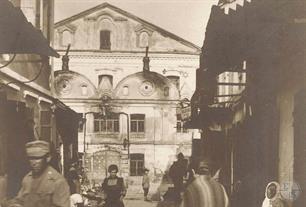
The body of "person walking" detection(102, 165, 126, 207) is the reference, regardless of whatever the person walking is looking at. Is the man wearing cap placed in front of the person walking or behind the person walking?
in front

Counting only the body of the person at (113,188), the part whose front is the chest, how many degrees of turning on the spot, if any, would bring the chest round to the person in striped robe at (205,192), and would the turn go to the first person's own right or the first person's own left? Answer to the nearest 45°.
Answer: approximately 45° to the first person's own left

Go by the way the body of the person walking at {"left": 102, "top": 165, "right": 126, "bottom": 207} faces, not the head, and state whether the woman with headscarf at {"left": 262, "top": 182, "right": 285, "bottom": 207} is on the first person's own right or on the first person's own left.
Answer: on the first person's own left

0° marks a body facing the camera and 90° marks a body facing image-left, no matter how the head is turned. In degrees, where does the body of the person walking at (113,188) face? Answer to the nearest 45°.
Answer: approximately 0°

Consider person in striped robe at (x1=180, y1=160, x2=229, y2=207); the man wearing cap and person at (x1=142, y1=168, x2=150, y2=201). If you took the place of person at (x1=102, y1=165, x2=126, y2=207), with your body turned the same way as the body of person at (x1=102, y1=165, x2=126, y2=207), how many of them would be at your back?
1
